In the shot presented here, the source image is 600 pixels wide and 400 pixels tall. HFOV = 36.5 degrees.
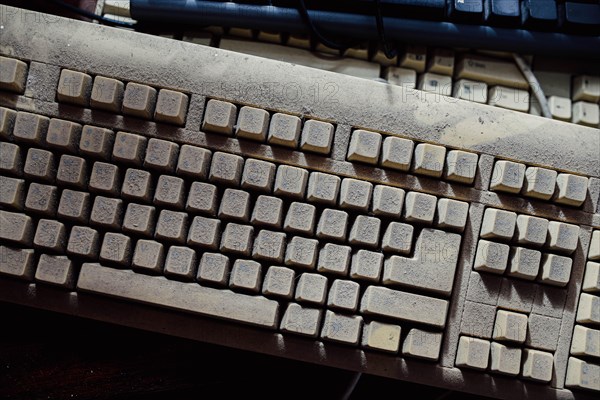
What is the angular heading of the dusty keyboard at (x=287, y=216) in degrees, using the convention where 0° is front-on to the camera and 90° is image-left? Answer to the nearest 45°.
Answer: approximately 0°
